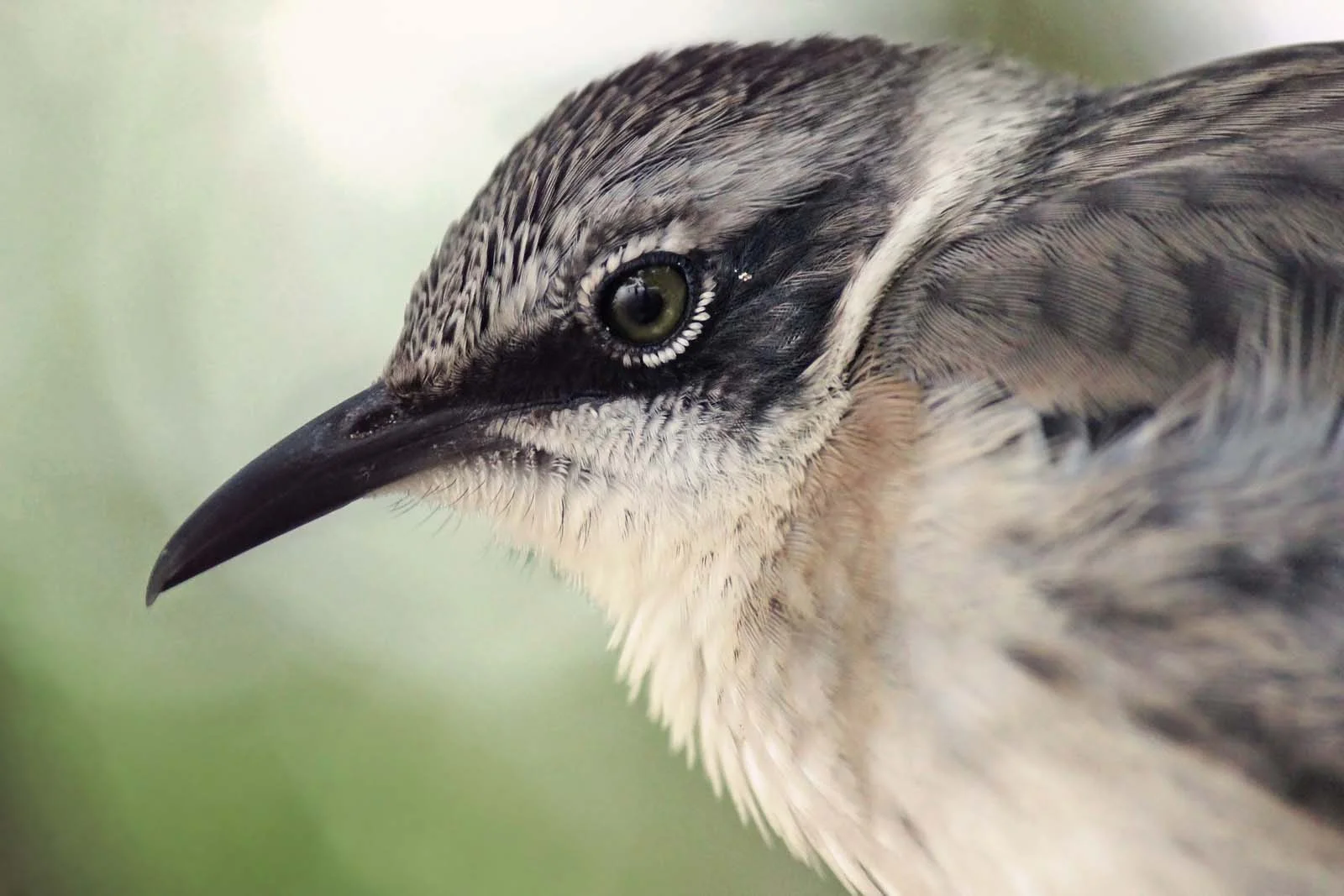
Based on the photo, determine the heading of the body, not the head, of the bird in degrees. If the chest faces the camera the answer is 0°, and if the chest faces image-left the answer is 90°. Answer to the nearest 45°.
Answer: approximately 90°
